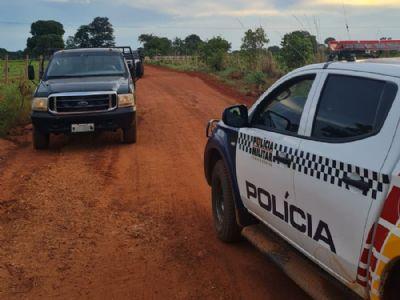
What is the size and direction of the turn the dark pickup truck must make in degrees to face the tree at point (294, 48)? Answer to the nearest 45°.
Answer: approximately 135° to its left

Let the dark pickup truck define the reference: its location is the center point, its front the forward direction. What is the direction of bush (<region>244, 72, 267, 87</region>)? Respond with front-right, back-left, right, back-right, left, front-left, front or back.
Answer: back-left

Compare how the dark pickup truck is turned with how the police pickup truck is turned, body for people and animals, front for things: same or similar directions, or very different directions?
very different directions

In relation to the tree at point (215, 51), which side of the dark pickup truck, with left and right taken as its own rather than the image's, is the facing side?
back

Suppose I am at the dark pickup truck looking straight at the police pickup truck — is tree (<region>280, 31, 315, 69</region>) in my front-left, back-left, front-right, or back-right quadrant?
back-left

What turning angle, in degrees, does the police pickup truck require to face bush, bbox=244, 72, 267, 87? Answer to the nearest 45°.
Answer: approximately 45° to its right

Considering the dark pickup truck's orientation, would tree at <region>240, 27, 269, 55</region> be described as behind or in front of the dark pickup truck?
behind

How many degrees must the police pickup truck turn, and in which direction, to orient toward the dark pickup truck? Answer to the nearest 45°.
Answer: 0° — it already faces it

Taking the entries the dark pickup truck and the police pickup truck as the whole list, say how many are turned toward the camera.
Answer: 1

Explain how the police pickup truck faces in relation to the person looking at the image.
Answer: facing away from the viewer and to the left of the viewer

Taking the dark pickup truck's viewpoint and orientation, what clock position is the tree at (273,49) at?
The tree is roughly at 7 o'clock from the dark pickup truck.

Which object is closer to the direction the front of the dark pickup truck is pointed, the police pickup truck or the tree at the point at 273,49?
the police pickup truck
